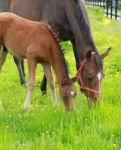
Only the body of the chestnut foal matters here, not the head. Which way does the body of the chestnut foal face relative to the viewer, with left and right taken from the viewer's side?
facing the viewer and to the right of the viewer

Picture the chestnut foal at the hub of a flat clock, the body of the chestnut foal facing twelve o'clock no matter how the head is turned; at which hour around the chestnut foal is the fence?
The fence is roughly at 8 o'clock from the chestnut foal.
